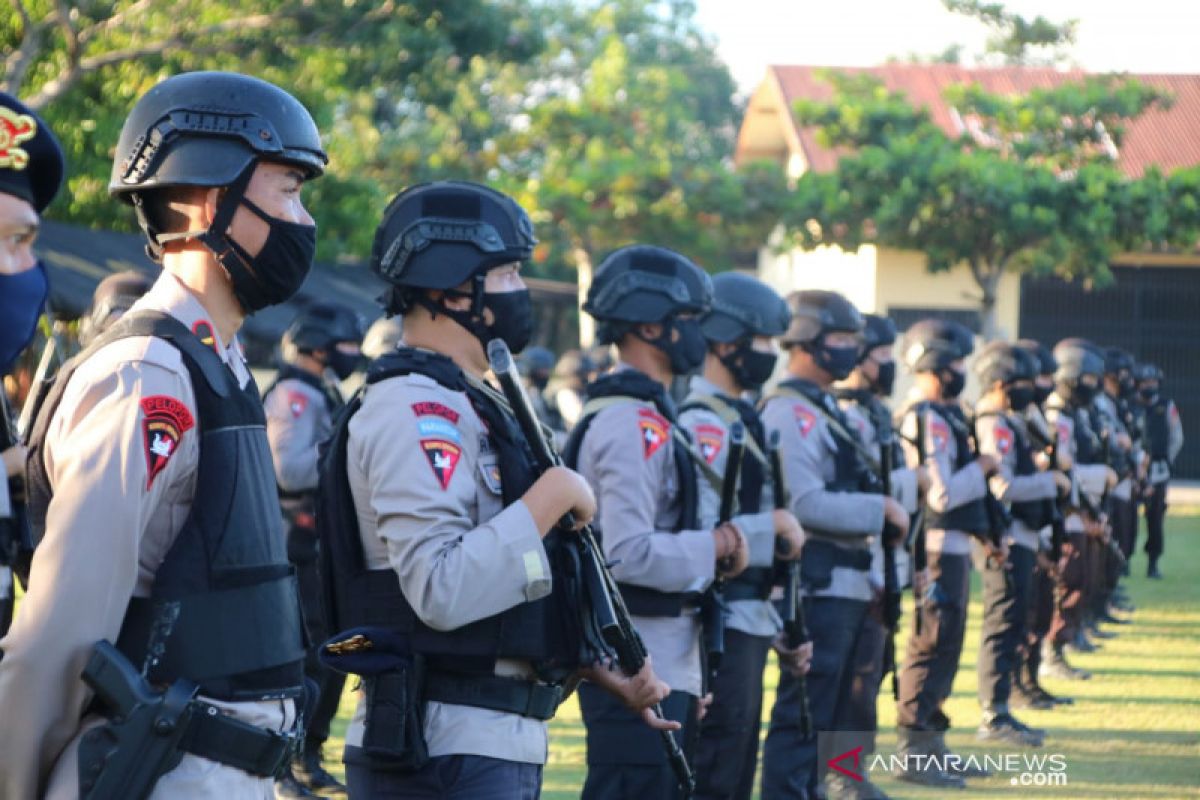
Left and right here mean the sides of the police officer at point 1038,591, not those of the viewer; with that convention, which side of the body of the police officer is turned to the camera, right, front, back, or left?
right

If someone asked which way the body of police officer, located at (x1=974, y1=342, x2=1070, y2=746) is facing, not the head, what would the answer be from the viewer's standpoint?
to the viewer's right

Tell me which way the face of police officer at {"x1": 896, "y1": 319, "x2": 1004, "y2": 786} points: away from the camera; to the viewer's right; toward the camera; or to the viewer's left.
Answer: to the viewer's right

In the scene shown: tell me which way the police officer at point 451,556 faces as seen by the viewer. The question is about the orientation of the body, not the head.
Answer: to the viewer's right

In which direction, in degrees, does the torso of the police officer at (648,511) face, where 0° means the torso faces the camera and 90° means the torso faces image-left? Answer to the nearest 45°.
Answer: approximately 270°

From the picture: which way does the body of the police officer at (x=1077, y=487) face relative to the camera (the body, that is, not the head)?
to the viewer's right

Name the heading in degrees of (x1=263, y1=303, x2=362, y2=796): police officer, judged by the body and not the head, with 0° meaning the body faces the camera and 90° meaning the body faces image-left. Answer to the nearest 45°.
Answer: approximately 270°

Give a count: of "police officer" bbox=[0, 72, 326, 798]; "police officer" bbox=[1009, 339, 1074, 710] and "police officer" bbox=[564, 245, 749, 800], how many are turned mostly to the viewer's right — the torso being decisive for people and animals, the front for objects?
3

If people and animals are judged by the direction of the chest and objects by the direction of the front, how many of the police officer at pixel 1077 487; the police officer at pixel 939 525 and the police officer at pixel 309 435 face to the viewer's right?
3

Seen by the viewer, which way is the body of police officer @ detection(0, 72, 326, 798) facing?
to the viewer's right

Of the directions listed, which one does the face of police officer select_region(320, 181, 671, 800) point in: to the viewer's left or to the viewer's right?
to the viewer's right

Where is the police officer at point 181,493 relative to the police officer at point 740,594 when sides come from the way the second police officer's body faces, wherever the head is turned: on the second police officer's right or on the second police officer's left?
on the second police officer's right

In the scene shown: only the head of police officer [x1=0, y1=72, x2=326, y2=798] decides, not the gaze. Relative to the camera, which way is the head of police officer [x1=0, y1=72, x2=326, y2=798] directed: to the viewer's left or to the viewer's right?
to the viewer's right

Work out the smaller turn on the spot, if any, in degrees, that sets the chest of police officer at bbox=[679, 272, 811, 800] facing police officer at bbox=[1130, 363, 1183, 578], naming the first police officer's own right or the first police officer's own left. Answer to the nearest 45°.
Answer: approximately 90° to the first police officer's own left

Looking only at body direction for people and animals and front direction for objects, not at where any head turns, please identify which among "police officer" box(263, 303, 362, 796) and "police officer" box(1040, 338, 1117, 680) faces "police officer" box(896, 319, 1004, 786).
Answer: "police officer" box(263, 303, 362, 796)

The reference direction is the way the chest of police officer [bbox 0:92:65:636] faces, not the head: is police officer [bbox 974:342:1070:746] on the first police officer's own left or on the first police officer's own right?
on the first police officer's own left
